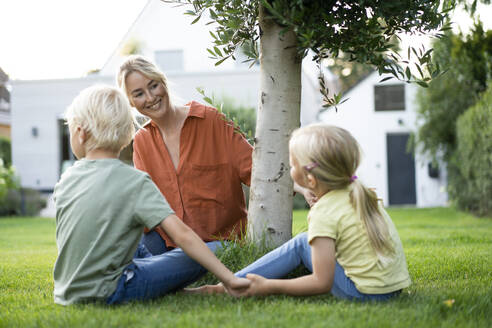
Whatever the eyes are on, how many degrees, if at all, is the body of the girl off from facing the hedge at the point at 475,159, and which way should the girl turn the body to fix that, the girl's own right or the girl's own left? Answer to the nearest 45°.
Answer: approximately 45° to the girl's own right

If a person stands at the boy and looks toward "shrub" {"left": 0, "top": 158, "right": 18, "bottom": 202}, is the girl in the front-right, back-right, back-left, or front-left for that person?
back-right

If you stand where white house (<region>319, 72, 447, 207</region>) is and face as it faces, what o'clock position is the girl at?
The girl is roughly at 12 o'clock from the white house.

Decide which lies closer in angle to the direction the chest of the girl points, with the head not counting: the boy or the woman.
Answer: the woman

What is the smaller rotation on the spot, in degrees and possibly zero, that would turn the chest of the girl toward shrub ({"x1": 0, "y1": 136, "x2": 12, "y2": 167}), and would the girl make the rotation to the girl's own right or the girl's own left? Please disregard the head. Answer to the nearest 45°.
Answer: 0° — they already face it

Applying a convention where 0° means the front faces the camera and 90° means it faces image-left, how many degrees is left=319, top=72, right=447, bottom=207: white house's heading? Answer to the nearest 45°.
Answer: approximately 0°

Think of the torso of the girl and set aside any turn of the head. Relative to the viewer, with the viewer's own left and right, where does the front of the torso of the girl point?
facing away from the viewer and to the left of the viewer

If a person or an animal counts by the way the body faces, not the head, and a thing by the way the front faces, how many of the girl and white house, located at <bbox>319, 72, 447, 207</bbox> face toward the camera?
1
